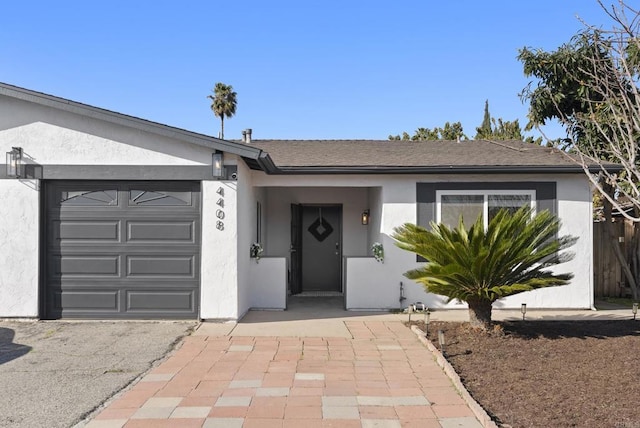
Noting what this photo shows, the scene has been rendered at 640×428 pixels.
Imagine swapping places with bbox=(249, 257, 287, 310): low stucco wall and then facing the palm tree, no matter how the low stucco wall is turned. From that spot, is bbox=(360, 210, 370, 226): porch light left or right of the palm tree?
right

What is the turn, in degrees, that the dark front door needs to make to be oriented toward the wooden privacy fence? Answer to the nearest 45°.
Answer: approximately 90° to its left

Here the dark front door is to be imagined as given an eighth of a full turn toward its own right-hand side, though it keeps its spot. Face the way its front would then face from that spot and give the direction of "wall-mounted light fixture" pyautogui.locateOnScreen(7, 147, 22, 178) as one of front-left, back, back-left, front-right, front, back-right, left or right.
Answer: front

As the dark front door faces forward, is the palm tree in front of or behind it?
behind

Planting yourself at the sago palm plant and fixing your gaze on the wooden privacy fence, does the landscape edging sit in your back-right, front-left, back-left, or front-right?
back-right

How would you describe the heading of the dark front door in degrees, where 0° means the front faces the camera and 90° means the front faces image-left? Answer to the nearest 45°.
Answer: approximately 0°

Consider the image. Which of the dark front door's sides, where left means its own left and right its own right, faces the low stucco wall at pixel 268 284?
front

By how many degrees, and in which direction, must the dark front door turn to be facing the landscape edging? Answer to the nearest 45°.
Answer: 0° — it already faces it

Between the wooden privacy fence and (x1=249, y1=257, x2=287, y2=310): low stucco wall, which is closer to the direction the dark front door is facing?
the low stucco wall
